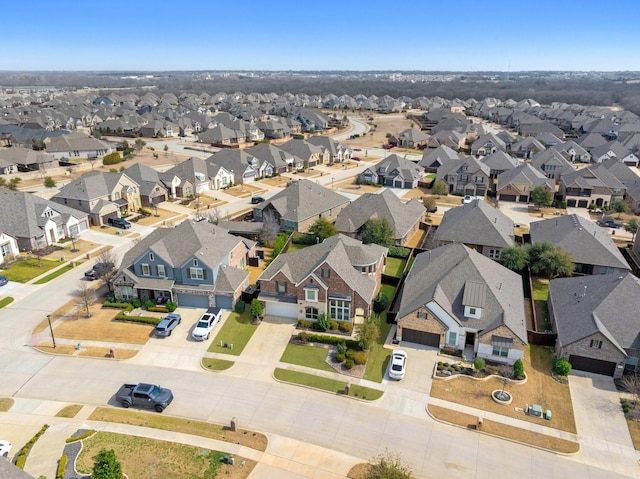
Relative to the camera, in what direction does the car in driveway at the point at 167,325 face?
facing away from the viewer and to the right of the viewer

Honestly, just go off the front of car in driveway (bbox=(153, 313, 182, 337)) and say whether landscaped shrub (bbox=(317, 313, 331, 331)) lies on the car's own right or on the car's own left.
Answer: on the car's own right

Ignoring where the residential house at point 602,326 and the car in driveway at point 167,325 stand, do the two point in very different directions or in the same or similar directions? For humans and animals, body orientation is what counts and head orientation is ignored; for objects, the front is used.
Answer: very different directions

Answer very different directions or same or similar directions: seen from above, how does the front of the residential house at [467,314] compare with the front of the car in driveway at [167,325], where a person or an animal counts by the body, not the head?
very different directions

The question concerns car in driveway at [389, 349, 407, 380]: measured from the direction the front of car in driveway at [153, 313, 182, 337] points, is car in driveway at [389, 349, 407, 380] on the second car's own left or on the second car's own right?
on the second car's own right

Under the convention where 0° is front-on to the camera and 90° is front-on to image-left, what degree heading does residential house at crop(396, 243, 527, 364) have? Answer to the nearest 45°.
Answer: approximately 0°

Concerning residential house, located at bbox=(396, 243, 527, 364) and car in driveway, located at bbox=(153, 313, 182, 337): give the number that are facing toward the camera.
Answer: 1

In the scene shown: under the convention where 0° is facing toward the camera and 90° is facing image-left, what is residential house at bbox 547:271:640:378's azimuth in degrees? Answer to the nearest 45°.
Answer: approximately 0°
